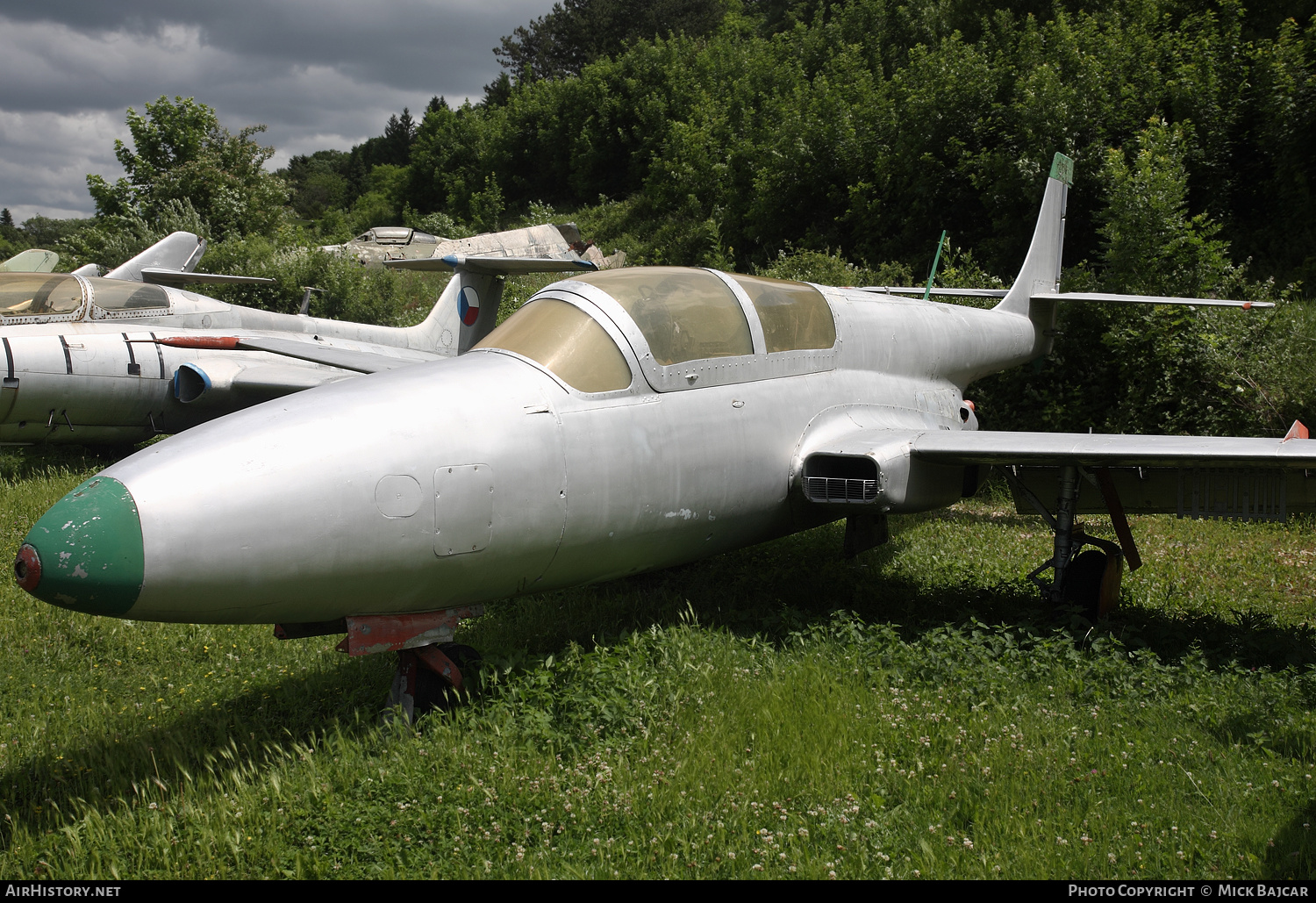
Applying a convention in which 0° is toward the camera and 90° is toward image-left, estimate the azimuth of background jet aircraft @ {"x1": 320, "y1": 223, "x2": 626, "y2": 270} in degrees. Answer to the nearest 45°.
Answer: approximately 90°

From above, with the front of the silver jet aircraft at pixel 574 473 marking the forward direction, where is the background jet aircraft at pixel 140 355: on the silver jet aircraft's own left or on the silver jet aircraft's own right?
on the silver jet aircraft's own right

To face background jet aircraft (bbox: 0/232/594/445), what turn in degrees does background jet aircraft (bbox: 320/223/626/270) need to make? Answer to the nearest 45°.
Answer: approximately 90° to its left

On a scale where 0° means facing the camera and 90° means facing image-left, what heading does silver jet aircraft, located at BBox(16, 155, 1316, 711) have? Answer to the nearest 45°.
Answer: approximately 45°

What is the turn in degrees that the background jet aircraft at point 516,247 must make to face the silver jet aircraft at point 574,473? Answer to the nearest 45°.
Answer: approximately 90° to its left
